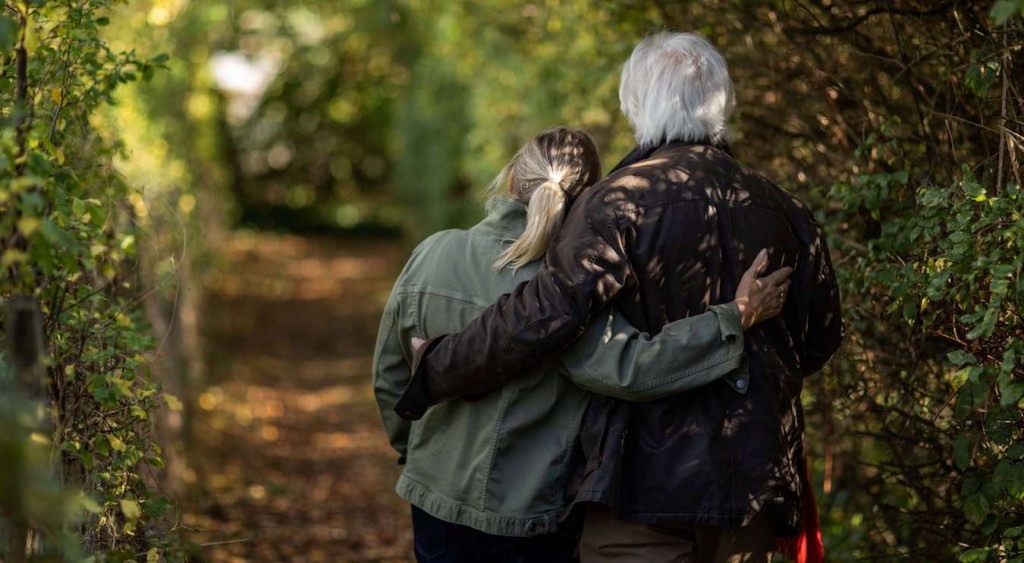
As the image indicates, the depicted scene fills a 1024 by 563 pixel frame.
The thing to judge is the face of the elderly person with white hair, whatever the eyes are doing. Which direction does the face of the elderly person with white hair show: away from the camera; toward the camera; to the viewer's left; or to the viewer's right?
away from the camera

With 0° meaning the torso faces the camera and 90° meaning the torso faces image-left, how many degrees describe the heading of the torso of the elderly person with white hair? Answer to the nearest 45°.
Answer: approximately 180°

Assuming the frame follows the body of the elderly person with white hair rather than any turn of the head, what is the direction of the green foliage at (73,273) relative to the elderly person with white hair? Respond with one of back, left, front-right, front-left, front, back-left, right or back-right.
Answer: left

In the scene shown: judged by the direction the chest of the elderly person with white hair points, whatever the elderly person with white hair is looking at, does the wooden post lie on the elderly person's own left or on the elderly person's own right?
on the elderly person's own left
